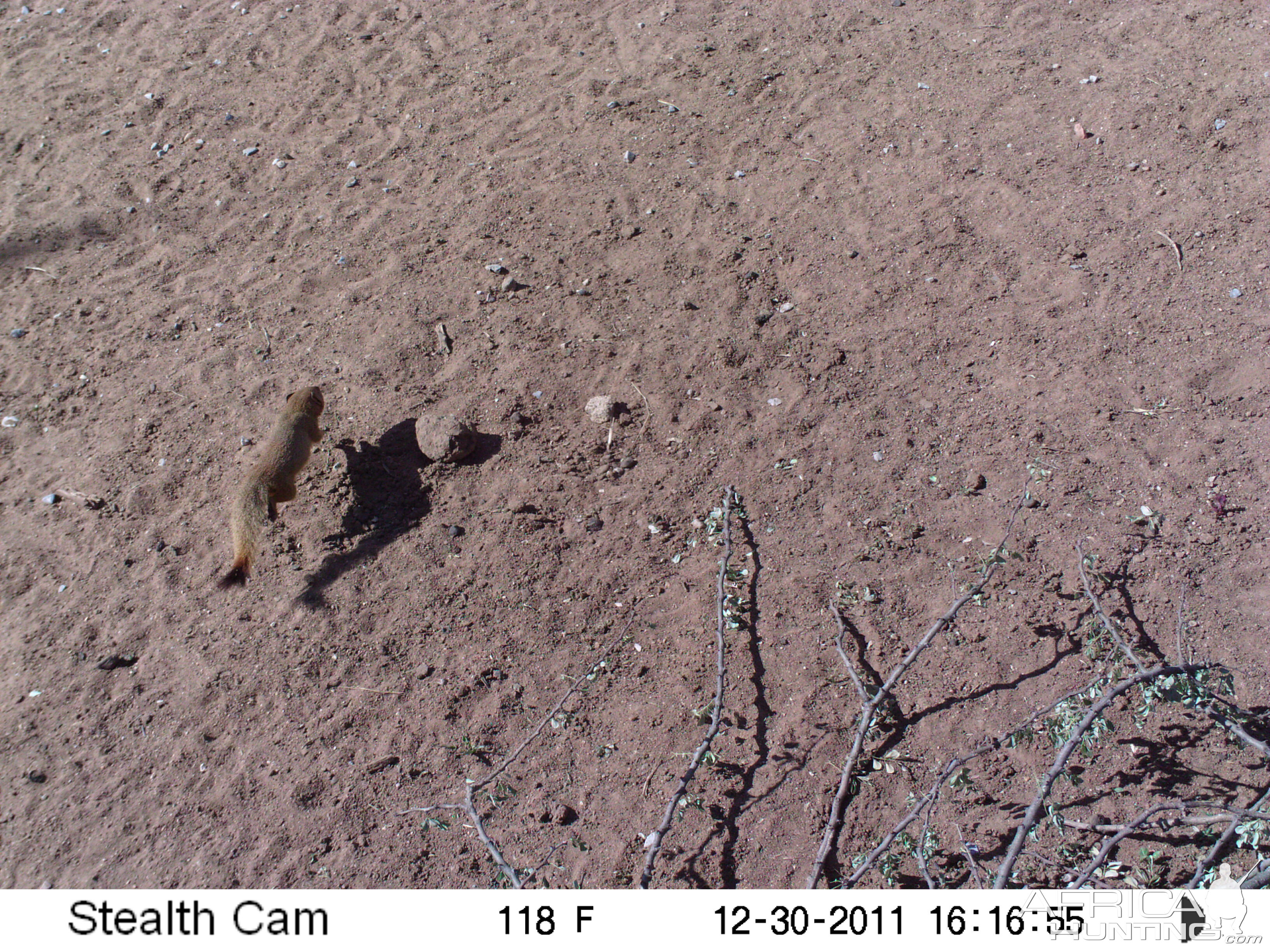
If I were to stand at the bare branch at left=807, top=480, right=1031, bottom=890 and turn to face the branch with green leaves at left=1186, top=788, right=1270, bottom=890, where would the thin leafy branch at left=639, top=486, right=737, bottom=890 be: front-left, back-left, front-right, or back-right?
back-right

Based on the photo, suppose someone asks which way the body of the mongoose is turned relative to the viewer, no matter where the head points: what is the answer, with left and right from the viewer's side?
facing away from the viewer and to the right of the viewer

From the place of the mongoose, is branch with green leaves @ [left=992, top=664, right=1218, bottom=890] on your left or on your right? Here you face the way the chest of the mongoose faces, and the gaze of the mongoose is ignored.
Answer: on your right

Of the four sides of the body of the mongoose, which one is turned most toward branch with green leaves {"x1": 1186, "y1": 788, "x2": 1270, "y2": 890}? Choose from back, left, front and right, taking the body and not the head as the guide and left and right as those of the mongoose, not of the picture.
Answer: right

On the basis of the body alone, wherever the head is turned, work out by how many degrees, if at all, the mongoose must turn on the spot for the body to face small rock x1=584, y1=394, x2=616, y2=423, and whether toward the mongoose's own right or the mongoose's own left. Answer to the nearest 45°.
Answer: approximately 45° to the mongoose's own right

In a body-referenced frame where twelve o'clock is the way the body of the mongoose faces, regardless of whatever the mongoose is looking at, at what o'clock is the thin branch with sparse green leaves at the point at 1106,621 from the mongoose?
The thin branch with sparse green leaves is roughly at 3 o'clock from the mongoose.

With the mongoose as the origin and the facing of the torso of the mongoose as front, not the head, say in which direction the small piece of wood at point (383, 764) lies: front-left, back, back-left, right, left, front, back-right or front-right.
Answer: back-right

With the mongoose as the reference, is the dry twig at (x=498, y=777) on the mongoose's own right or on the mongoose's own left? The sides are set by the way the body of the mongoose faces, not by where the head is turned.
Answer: on the mongoose's own right
